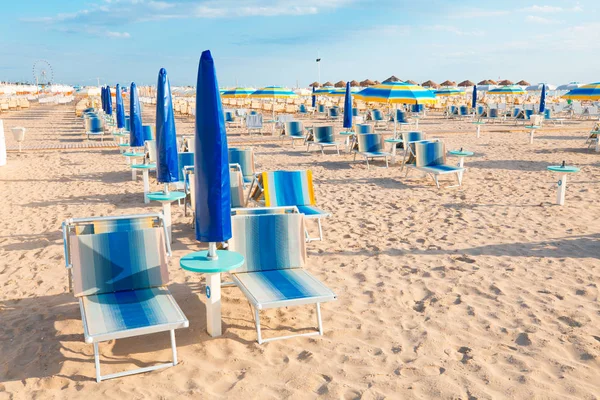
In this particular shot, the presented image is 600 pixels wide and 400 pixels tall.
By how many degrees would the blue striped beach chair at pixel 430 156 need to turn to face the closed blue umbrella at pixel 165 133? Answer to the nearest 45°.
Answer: approximately 90° to its right

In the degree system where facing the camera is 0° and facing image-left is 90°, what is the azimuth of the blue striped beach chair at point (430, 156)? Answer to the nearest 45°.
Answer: approximately 315°

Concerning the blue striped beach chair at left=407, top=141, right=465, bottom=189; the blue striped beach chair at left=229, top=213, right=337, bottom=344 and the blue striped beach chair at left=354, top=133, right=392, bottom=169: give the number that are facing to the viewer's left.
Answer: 0

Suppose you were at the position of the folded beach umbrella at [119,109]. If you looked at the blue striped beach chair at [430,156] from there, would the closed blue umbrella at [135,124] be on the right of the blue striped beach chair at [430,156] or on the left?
right

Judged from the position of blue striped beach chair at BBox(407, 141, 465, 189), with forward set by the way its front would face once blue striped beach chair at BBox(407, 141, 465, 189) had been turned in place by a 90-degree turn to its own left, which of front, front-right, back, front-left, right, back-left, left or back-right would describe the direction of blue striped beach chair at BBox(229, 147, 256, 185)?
back

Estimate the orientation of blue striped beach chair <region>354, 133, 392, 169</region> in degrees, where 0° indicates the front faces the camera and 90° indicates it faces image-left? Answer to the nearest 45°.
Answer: approximately 315°

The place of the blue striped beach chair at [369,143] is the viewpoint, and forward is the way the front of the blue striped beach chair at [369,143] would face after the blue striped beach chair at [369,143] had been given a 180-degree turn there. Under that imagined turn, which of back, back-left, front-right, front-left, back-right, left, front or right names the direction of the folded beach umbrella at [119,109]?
front-left

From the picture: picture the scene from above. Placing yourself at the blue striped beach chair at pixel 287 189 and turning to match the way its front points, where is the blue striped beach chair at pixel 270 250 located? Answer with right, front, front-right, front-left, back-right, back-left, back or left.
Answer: front-right

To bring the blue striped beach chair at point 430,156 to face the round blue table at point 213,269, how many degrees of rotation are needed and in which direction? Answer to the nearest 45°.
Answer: approximately 45° to its right

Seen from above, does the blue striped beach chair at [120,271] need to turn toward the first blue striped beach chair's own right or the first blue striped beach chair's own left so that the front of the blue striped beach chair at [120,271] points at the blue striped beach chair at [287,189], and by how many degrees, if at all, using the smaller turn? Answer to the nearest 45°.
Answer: approximately 135° to the first blue striped beach chair's own left

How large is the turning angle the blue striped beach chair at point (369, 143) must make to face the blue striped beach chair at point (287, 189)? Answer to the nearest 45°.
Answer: approximately 45° to its right

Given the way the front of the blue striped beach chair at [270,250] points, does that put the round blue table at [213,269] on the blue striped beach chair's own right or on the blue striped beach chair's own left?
on the blue striped beach chair's own right

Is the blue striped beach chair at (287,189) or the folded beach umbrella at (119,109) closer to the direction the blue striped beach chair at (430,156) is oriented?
the blue striped beach chair

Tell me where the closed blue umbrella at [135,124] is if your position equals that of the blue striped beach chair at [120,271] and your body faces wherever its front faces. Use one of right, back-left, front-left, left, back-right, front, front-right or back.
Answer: back

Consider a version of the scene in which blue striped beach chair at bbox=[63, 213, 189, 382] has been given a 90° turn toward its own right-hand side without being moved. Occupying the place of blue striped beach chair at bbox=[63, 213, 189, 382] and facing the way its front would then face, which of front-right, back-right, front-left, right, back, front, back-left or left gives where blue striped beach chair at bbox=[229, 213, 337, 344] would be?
back

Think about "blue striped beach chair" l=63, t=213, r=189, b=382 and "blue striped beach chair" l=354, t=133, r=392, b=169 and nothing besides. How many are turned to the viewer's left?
0

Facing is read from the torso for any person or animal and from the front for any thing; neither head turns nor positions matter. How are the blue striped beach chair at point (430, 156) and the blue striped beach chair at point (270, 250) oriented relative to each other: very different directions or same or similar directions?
same or similar directions

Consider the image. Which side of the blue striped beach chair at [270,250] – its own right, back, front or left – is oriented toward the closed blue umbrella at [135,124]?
back

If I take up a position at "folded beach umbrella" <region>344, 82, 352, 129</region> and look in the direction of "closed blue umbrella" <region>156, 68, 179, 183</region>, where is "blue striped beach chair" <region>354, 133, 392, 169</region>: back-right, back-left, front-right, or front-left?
front-left

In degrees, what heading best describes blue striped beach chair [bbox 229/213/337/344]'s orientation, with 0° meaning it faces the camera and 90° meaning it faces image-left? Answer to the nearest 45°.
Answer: approximately 315°
